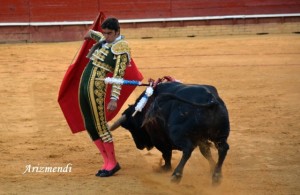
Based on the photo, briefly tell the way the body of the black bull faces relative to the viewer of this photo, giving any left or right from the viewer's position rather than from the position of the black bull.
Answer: facing away from the viewer and to the left of the viewer
